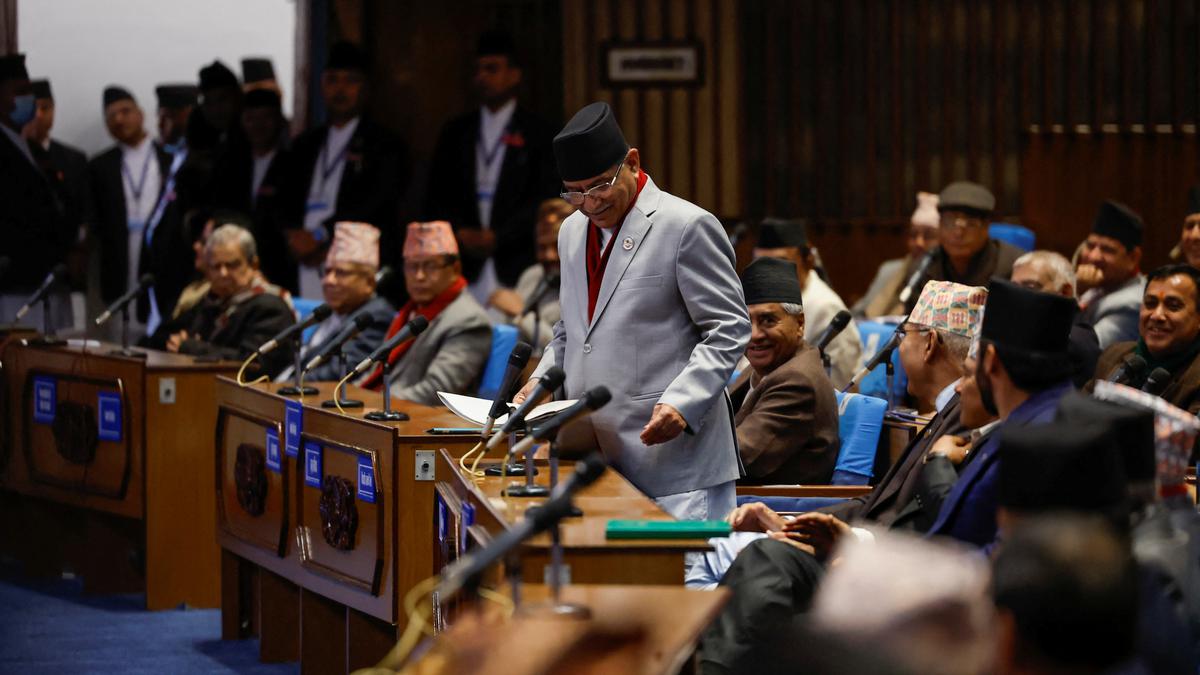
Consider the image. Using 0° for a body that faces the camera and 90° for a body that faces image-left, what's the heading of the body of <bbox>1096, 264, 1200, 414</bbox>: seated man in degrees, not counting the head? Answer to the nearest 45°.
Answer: approximately 45°

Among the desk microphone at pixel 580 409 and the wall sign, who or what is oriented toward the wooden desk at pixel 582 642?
the wall sign

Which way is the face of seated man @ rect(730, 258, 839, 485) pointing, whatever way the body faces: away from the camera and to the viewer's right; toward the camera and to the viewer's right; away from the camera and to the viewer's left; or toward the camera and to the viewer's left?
toward the camera and to the viewer's left

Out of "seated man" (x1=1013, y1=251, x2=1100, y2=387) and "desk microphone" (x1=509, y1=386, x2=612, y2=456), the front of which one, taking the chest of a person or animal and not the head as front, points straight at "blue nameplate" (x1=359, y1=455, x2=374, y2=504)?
the seated man

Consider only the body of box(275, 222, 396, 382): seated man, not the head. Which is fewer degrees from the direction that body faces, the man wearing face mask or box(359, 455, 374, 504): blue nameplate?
the blue nameplate

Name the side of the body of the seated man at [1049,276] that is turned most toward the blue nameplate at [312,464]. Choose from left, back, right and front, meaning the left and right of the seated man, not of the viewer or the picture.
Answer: front

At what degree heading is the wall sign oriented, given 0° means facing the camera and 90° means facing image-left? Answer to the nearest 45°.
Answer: approximately 0°
